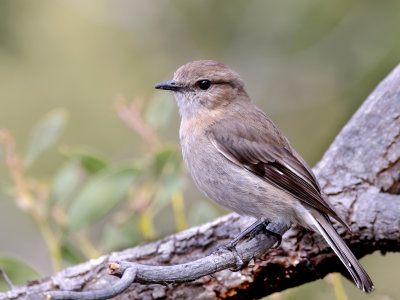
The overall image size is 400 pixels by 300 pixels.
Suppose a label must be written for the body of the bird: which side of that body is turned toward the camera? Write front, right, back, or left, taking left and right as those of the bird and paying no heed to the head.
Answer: left

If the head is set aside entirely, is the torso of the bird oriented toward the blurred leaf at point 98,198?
yes

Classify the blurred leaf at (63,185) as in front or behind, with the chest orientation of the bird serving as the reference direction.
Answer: in front

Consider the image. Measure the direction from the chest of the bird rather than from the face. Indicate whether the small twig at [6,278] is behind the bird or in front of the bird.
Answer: in front

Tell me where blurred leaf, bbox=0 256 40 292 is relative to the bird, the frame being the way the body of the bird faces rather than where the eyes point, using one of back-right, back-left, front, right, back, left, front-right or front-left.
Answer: front

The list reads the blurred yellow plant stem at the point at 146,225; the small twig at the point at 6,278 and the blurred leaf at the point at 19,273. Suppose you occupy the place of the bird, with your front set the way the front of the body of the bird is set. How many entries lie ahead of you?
3

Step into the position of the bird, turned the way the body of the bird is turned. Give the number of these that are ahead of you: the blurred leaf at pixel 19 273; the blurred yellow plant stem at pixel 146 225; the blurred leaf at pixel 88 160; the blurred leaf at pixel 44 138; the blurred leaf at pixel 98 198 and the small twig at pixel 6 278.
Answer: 6

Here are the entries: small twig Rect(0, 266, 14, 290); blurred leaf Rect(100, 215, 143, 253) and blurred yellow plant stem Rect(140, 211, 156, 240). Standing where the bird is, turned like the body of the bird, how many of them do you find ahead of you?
3
